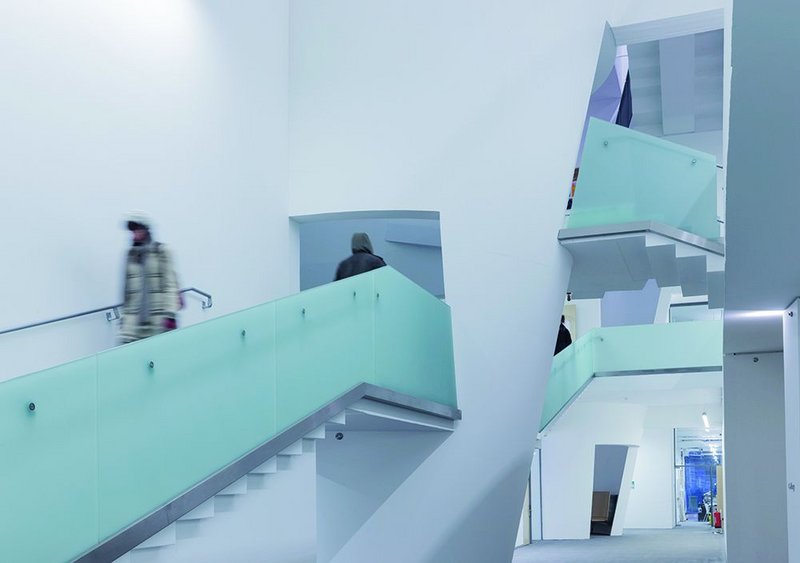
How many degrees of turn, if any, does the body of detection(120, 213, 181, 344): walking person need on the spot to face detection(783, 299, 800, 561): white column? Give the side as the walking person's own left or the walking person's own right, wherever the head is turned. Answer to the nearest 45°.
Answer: approximately 135° to the walking person's own left

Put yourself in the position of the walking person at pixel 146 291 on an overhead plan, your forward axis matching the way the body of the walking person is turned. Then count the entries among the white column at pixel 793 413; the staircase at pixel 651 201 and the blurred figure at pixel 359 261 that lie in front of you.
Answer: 0

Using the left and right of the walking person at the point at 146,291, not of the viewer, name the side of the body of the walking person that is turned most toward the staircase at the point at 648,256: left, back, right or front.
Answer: back

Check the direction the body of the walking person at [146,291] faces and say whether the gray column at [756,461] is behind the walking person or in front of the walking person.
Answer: behind

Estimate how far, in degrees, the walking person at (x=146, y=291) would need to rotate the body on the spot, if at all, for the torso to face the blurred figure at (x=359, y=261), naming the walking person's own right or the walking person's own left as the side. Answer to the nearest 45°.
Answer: approximately 180°
